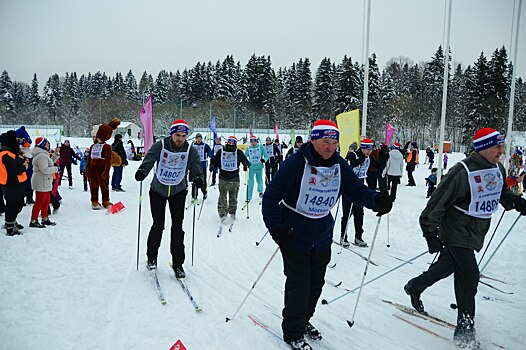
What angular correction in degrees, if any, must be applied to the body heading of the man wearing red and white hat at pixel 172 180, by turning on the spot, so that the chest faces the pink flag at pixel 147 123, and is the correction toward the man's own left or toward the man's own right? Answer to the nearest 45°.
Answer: approximately 180°

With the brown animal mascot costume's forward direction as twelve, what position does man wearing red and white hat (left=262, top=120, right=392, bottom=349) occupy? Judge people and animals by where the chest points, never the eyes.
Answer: The man wearing red and white hat is roughly at 10 o'clock from the brown animal mascot costume.

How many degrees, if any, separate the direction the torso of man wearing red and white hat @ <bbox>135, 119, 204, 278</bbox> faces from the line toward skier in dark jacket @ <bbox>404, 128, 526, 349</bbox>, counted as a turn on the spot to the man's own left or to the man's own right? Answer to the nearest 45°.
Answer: approximately 45° to the man's own left

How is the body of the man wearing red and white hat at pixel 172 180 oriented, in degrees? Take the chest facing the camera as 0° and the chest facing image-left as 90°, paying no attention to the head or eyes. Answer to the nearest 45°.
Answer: approximately 0°

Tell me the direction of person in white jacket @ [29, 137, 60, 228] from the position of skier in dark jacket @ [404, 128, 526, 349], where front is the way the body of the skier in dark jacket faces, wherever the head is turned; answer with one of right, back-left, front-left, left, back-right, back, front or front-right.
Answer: back-right

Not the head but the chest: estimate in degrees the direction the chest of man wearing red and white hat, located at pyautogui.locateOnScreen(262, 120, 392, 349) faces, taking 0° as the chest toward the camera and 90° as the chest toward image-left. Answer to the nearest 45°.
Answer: approximately 315°

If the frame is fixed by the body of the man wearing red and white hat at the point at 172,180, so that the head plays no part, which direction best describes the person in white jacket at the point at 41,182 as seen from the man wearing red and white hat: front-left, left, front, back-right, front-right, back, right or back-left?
back-right

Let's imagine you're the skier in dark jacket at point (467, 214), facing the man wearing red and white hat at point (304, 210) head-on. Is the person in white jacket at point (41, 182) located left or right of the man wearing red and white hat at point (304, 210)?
right

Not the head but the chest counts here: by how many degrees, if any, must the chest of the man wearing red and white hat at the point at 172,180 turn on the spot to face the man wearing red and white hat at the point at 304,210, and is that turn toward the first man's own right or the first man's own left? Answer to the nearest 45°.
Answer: approximately 45° to the first man's own left

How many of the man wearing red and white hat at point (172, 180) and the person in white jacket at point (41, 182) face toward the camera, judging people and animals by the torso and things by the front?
1
